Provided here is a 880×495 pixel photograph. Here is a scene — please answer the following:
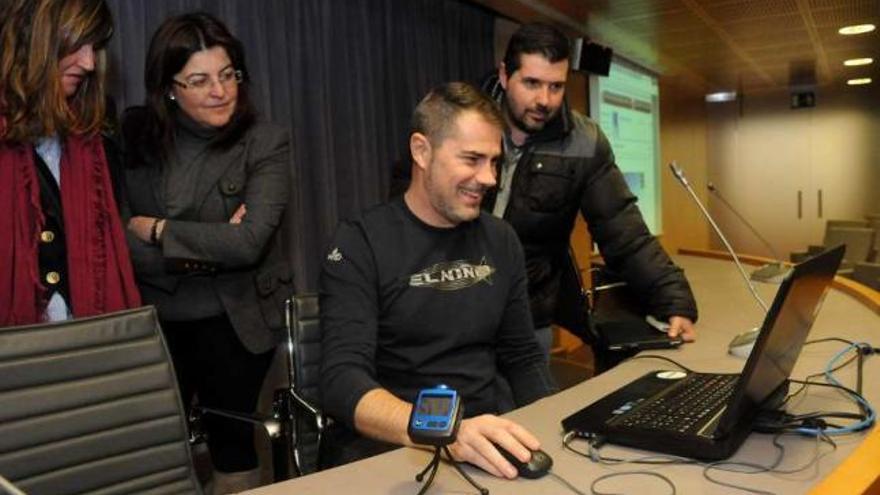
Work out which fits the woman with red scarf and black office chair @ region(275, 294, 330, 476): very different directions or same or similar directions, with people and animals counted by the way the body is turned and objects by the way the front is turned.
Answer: same or similar directions

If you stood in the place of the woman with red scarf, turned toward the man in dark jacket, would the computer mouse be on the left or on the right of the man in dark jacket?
right

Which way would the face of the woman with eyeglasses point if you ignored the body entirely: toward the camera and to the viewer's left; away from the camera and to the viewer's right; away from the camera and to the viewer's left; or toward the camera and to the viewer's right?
toward the camera and to the viewer's right

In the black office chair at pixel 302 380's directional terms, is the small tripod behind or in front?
in front

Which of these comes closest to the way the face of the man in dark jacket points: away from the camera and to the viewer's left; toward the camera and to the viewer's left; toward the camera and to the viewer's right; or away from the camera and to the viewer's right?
toward the camera and to the viewer's right

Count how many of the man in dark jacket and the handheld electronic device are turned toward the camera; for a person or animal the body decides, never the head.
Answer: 2

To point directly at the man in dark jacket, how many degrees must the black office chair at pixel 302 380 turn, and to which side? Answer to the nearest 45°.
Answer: approximately 45° to its left

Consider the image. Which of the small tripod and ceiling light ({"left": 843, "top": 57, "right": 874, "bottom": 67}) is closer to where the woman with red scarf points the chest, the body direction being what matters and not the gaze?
the small tripod

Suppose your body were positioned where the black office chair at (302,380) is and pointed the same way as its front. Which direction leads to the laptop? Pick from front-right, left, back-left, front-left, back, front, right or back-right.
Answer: front

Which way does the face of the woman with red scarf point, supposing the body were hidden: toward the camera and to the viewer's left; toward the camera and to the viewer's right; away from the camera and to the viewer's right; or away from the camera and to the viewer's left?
toward the camera and to the viewer's right

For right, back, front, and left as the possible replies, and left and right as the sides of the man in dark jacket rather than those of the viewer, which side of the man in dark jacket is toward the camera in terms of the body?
front
